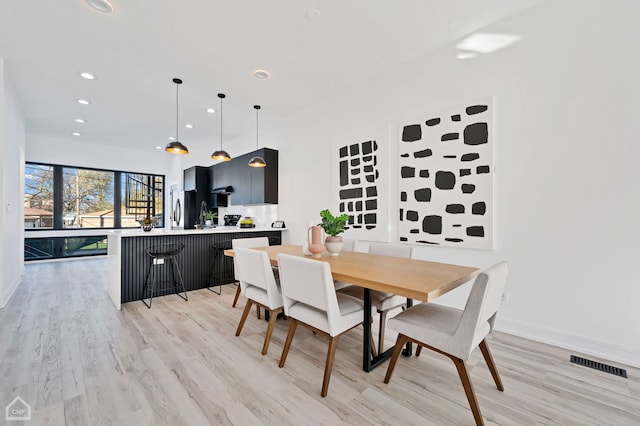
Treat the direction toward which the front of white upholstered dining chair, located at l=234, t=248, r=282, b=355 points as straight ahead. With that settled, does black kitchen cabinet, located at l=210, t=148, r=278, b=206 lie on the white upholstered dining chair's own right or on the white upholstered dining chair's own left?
on the white upholstered dining chair's own left

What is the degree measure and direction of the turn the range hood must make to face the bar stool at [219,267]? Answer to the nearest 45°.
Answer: approximately 45° to its left

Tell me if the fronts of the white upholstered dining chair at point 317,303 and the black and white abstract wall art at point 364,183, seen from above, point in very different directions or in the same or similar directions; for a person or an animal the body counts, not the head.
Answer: very different directions

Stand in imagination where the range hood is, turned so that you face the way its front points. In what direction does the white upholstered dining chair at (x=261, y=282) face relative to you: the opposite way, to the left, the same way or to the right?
the opposite way

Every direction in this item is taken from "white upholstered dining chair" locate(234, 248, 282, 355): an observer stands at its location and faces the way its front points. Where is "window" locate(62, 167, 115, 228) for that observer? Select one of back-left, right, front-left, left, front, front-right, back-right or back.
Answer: left

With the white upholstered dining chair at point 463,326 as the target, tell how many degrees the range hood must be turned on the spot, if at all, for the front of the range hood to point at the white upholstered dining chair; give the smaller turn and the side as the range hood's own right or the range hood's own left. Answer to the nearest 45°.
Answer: approximately 45° to the range hood's own left

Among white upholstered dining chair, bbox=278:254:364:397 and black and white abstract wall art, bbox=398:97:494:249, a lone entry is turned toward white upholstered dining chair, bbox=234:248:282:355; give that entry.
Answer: the black and white abstract wall art

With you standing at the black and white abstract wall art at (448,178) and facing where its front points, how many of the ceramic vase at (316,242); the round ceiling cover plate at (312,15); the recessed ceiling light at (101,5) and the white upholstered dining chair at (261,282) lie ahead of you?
4

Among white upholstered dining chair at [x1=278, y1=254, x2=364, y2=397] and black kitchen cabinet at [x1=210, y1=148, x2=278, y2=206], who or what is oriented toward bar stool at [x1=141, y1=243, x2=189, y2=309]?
the black kitchen cabinet

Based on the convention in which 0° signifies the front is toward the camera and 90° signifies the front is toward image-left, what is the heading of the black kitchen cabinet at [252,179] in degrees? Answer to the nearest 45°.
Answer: approximately 45°

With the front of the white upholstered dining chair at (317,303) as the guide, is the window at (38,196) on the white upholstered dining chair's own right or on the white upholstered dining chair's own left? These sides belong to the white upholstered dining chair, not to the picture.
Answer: on the white upholstered dining chair's own left

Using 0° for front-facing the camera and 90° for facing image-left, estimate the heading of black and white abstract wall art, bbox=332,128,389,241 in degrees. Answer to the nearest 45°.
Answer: approximately 45°
